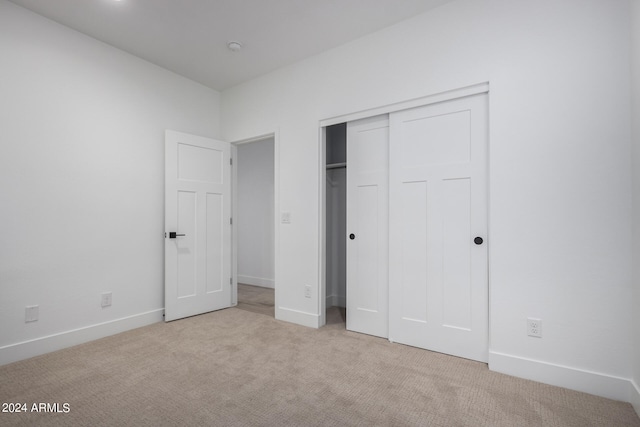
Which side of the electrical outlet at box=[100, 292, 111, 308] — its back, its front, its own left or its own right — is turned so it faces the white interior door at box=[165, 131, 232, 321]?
left

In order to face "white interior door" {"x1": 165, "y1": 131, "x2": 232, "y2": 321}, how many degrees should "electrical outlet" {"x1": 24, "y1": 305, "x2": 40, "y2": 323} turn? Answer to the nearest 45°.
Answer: approximately 90° to its left

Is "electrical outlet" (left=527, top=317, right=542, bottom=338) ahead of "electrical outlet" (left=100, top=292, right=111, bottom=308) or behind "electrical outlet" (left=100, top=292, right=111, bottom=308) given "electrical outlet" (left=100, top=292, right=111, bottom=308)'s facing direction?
ahead

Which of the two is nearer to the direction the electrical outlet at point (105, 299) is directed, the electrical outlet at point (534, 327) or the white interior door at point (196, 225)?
the electrical outlet
